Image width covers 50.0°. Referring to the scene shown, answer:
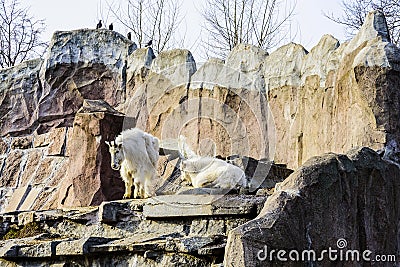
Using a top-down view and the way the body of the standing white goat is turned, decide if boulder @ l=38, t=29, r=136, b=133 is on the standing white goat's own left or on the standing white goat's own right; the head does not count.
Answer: on the standing white goat's own right

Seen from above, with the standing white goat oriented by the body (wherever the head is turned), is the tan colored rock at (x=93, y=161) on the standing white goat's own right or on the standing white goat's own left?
on the standing white goat's own right

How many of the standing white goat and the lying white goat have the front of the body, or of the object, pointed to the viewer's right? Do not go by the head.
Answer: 0

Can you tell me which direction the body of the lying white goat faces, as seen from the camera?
to the viewer's left

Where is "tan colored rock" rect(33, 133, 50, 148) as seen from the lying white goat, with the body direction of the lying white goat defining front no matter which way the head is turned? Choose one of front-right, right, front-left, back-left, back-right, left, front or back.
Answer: front-right

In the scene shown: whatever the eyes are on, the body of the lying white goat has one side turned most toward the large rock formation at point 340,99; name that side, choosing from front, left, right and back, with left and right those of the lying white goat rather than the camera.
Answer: back

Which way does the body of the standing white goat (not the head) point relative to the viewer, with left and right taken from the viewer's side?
facing the viewer and to the left of the viewer

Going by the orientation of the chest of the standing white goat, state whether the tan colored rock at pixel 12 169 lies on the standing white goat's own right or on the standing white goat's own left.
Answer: on the standing white goat's own right
